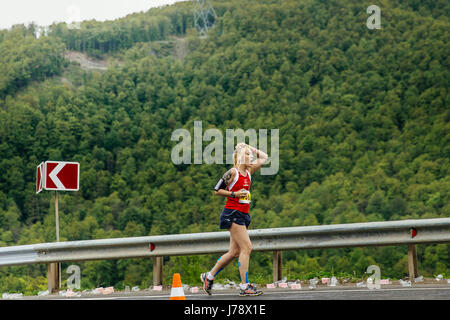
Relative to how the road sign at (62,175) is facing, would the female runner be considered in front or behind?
in front

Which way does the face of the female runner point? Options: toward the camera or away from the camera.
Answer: toward the camera

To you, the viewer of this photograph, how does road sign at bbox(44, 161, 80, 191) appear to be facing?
facing the viewer
